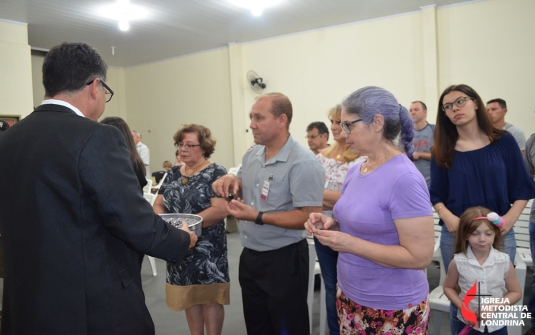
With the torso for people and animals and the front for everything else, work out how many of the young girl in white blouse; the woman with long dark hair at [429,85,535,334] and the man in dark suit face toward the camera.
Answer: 2

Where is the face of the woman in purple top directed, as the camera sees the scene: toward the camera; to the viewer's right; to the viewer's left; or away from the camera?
to the viewer's left

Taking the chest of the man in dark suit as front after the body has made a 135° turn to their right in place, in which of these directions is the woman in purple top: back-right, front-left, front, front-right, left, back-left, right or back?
left

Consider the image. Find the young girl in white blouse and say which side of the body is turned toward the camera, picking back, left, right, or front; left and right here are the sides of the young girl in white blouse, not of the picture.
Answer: front

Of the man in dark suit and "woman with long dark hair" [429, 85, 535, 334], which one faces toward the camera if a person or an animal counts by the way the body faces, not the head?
the woman with long dark hair

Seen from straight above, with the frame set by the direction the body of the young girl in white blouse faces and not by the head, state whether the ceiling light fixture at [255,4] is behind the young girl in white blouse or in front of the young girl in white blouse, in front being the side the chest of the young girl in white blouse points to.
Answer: behind

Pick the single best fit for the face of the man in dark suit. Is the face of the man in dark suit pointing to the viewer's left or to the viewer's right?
to the viewer's right

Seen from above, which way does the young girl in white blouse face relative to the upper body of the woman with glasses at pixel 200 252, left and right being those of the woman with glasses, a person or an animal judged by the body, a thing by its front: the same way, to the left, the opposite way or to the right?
the same way

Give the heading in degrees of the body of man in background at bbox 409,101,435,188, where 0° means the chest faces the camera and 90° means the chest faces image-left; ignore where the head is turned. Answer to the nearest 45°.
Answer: approximately 45°

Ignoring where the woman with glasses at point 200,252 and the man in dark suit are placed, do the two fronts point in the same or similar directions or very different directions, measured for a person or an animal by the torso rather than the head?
very different directions

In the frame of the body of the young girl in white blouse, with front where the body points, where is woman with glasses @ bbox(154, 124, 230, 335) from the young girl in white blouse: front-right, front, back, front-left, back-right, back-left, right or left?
right

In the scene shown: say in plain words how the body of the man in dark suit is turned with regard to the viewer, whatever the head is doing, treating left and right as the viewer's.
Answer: facing away from the viewer and to the right of the viewer

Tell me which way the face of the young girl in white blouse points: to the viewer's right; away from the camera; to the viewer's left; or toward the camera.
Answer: toward the camera

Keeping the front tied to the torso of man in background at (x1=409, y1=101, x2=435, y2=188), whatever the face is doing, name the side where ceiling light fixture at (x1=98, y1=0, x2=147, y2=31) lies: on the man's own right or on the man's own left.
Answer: on the man's own right

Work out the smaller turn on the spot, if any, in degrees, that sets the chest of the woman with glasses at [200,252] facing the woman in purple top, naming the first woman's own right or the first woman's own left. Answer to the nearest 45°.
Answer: approximately 90° to the first woman's own left

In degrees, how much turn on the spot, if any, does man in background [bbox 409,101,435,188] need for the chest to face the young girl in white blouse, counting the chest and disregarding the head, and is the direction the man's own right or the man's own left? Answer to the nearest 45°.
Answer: approximately 45° to the man's own left

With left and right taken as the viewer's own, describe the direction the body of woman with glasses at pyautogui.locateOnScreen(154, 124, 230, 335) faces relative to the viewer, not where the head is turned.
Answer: facing the viewer and to the left of the viewer

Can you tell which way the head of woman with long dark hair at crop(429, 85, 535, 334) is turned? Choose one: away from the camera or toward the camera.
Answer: toward the camera

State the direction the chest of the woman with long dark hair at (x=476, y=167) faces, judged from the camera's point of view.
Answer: toward the camera
